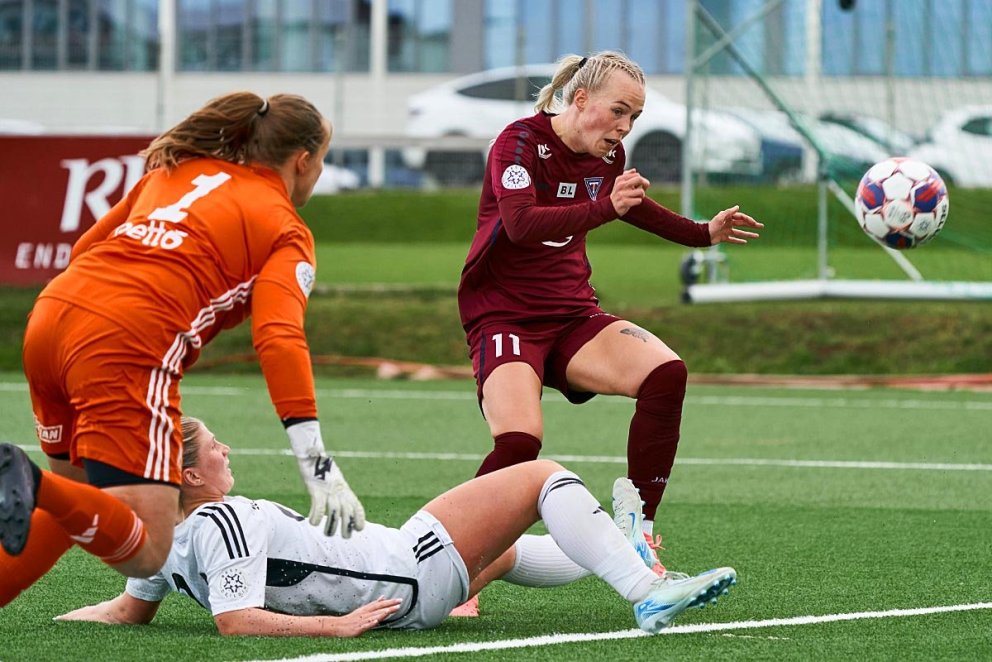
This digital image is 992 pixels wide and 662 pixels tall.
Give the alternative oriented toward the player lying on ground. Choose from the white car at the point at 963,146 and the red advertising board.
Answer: the red advertising board

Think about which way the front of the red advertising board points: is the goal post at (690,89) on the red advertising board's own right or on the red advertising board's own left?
on the red advertising board's own left

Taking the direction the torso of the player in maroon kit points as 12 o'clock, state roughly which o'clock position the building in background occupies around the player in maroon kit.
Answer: The building in background is roughly at 7 o'clock from the player in maroon kit.

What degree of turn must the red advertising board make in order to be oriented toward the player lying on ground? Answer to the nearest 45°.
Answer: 0° — it already faces them

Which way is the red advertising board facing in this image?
toward the camera

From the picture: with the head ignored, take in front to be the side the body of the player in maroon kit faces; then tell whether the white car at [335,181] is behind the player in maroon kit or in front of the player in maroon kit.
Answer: behind

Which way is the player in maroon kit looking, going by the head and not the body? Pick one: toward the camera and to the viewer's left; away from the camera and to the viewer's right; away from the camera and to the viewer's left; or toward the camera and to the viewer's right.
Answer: toward the camera and to the viewer's right

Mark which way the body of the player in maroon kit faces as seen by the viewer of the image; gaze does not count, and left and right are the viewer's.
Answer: facing the viewer and to the right of the viewer
